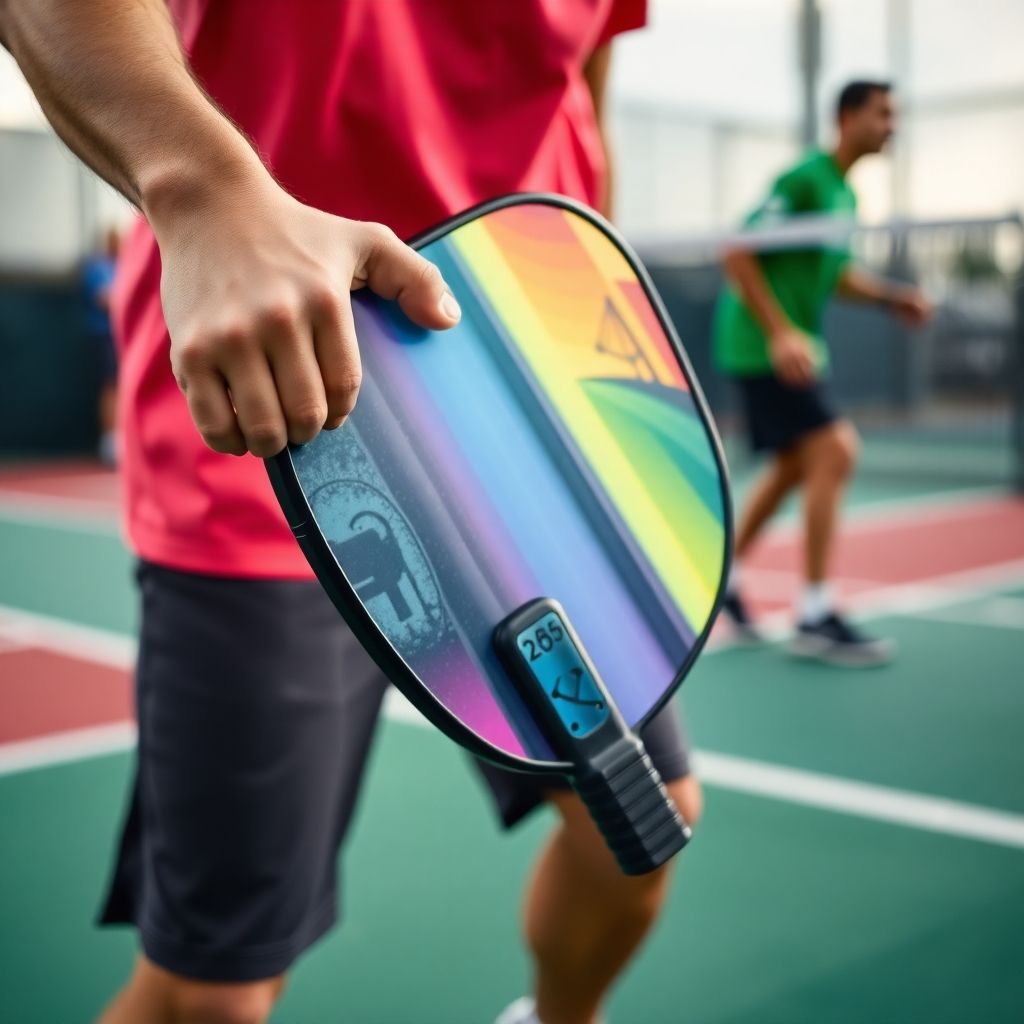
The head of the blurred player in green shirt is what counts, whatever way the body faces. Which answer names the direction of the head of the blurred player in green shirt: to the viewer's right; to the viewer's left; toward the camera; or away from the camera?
to the viewer's right

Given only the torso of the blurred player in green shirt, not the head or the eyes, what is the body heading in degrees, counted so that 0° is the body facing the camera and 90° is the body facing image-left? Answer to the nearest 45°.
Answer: approximately 270°
